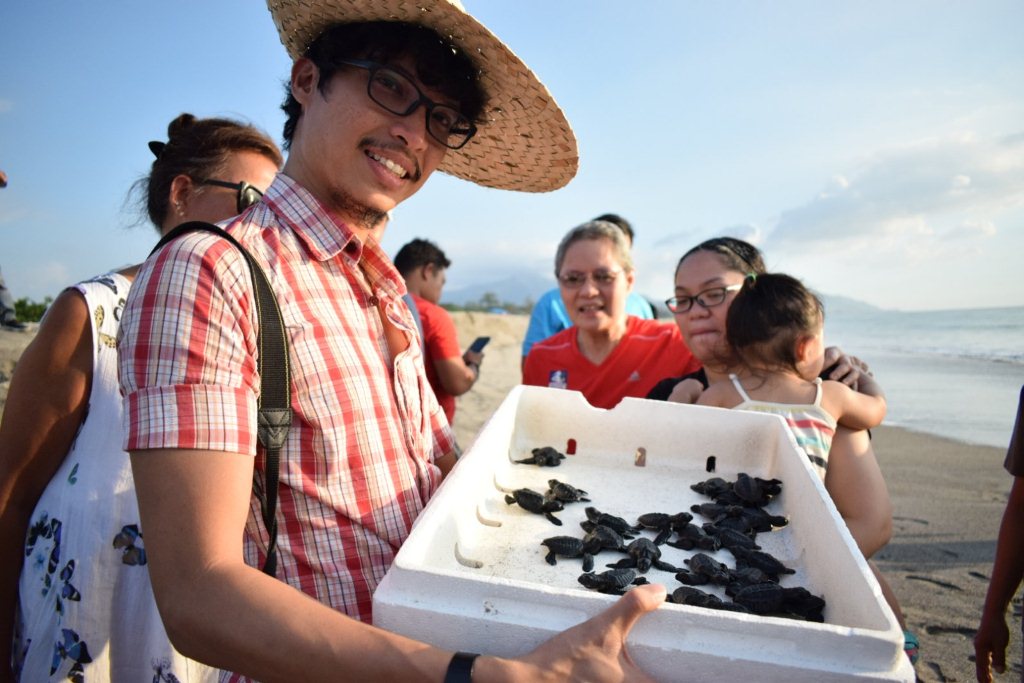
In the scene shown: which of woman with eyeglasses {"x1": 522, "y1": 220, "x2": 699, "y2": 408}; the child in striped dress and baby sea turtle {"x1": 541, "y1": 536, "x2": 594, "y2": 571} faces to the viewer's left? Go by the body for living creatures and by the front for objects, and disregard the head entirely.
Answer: the baby sea turtle

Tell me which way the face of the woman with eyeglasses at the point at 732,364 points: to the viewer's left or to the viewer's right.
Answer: to the viewer's left

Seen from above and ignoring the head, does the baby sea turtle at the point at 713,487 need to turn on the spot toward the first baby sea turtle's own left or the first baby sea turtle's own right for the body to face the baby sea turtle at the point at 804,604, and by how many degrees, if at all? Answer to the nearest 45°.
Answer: approximately 90° to the first baby sea turtle's own left

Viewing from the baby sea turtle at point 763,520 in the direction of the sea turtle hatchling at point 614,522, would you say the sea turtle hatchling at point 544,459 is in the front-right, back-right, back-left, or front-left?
front-right

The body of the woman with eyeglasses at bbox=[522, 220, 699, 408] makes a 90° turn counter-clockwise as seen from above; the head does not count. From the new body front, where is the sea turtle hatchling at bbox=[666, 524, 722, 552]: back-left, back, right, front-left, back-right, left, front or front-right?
right

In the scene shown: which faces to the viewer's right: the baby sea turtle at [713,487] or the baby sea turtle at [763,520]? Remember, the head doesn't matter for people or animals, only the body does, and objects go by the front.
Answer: the baby sea turtle at [763,520]

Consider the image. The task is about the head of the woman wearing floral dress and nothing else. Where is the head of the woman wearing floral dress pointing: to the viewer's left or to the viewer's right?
to the viewer's right

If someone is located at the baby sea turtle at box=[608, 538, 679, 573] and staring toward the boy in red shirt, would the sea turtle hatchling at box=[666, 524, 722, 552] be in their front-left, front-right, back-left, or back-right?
front-right

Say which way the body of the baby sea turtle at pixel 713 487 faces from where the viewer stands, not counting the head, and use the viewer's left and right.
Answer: facing to the left of the viewer

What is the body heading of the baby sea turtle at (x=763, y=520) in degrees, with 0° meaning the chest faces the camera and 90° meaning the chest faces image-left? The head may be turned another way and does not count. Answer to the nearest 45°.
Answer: approximately 270°
